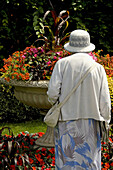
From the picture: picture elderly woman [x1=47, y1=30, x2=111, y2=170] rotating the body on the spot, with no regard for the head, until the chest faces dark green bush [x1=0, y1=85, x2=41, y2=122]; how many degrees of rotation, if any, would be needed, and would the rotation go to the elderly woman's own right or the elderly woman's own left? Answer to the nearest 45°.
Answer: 0° — they already face it

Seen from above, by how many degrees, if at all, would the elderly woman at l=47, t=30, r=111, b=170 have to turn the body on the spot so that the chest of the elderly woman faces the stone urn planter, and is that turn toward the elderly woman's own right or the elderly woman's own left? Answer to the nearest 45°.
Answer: approximately 45° to the elderly woman's own left

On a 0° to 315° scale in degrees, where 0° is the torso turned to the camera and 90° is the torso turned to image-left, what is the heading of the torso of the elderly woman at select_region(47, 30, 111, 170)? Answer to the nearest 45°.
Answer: approximately 180°
